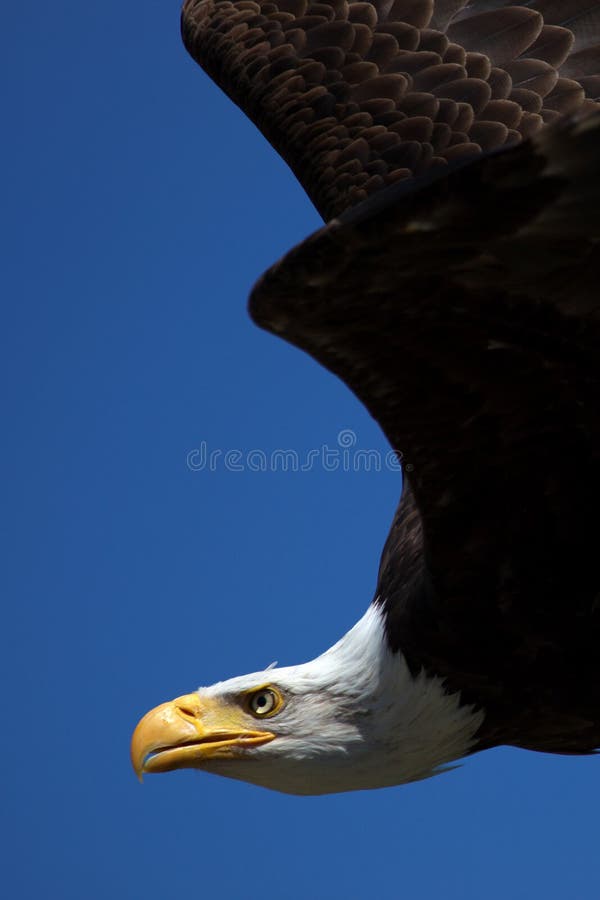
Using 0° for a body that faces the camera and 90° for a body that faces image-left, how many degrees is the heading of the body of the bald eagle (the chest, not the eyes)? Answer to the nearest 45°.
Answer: approximately 90°
